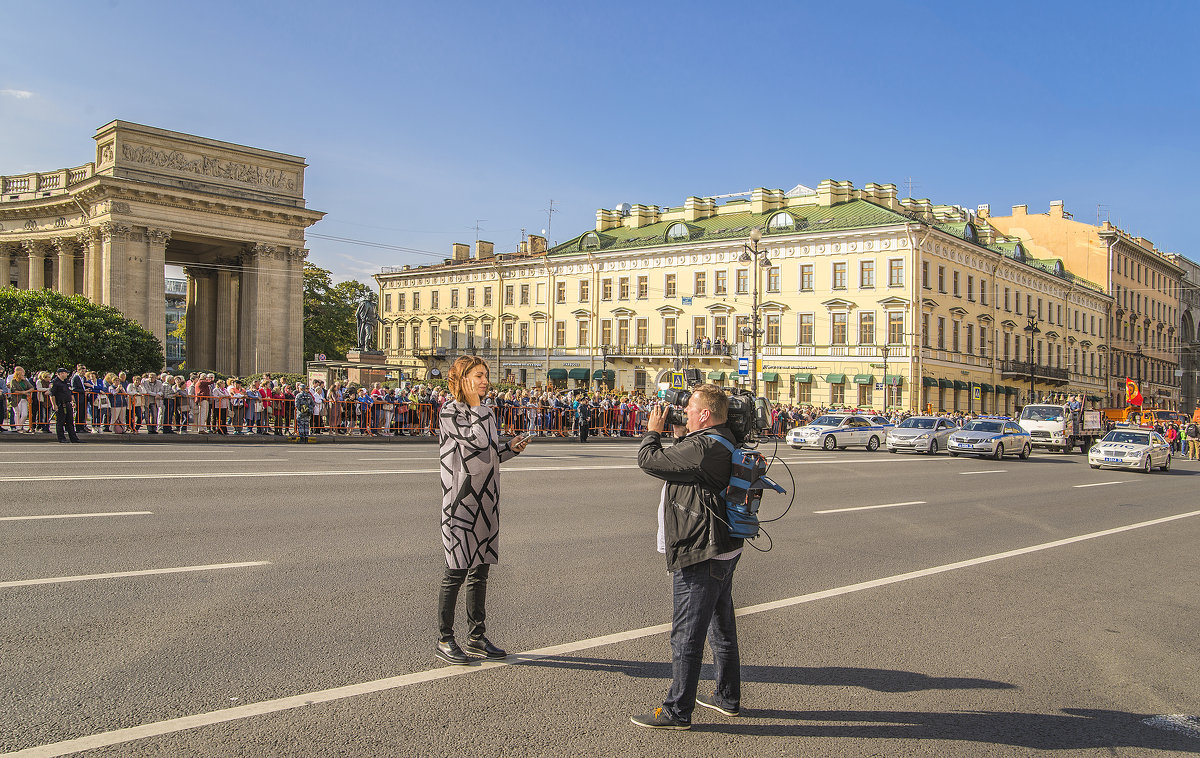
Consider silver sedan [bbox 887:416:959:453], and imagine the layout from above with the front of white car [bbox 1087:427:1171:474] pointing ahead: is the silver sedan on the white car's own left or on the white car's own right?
on the white car's own right

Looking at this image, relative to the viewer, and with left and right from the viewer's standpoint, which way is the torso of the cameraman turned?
facing to the left of the viewer

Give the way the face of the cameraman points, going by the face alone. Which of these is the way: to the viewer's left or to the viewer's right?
to the viewer's left

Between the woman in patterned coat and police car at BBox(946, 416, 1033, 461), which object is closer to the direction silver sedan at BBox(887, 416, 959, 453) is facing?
the woman in patterned coat

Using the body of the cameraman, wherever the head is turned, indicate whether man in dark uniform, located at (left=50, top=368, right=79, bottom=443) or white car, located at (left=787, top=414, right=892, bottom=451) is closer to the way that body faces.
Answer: the man in dark uniform

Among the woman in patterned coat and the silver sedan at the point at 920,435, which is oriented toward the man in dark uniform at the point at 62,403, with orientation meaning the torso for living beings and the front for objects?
the silver sedan

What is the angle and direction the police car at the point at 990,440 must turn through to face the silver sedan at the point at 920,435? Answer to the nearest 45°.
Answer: approximately 45° to its right

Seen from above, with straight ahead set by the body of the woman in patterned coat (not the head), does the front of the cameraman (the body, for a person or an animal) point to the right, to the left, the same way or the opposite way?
the opposite way

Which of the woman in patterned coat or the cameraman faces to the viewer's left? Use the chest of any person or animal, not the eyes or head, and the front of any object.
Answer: the cameraman

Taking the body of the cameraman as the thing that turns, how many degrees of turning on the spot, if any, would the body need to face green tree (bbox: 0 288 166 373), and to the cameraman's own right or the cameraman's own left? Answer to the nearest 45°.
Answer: approximately 45° to the cameraman's own right

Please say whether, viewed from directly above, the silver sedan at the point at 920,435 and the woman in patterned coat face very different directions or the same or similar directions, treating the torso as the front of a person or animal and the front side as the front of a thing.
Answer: very different directions

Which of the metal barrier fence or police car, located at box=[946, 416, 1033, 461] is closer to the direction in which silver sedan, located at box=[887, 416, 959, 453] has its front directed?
the metal barrier fence

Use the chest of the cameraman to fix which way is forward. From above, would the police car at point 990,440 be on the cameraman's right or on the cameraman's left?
on the cameraman's right
